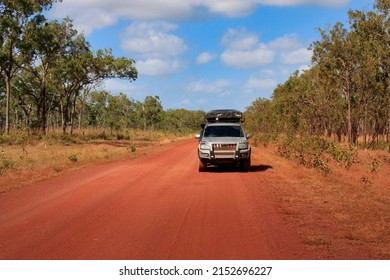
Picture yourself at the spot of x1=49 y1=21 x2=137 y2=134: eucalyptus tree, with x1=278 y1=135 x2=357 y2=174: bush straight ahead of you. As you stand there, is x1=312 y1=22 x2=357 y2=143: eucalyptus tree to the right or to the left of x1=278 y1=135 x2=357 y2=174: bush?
left

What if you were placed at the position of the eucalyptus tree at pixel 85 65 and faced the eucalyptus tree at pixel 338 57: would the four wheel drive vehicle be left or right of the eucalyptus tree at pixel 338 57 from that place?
right

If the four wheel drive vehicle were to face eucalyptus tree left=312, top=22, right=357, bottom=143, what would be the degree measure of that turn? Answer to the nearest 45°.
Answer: approximately 135° to its left

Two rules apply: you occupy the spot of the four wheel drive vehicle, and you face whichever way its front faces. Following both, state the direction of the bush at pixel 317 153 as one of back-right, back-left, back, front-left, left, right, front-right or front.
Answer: back-left

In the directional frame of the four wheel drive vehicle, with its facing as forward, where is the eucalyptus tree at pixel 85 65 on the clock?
The eucalyptus tree is roughly at 5 o'clock from the four wheel drive vehicle.

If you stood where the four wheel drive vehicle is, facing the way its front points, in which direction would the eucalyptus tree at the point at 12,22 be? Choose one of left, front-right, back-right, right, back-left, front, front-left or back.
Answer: back-right

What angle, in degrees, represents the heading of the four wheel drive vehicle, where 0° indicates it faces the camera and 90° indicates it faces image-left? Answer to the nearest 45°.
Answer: approximately 0°
